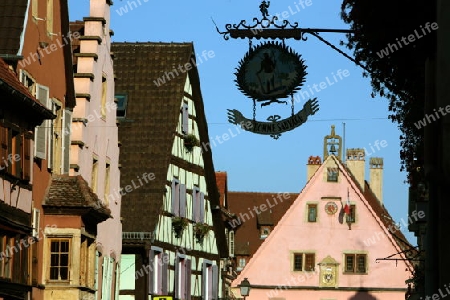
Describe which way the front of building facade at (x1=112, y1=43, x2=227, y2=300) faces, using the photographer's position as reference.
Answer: facing the viewer and to the right of the viewer

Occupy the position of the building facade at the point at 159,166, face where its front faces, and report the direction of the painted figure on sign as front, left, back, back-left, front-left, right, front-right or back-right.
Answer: front-right

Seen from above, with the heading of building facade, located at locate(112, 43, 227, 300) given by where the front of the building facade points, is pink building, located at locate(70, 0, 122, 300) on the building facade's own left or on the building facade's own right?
on the building facade's own right

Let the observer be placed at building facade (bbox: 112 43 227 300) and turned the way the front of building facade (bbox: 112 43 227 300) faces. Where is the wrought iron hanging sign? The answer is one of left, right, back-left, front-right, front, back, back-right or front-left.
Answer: front-right
